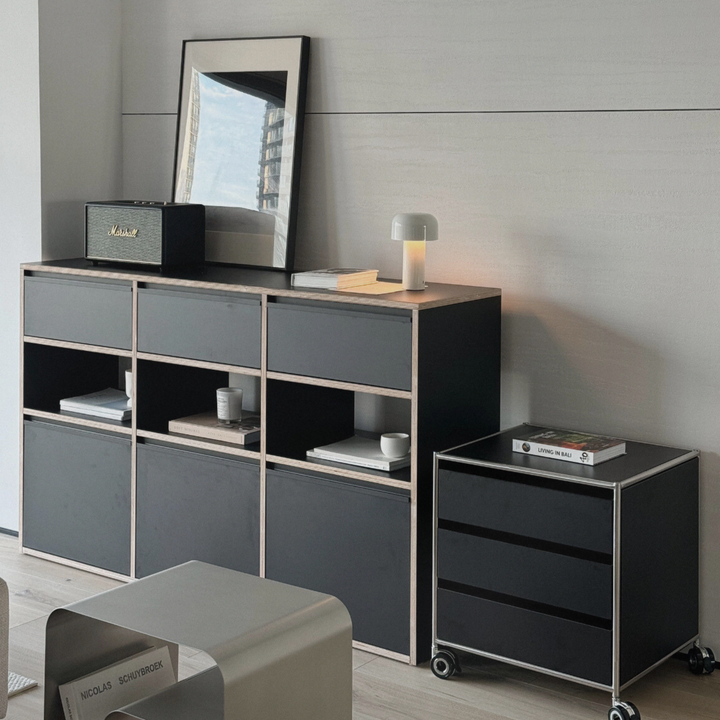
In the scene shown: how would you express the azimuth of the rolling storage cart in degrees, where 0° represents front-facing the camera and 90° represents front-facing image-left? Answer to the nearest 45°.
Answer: approximately 45°

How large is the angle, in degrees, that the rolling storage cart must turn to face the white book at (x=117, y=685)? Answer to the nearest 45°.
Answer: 0° — it already faces it

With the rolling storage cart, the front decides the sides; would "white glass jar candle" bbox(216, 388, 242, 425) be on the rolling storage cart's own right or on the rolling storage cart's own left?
on the rolling storage cart's own right

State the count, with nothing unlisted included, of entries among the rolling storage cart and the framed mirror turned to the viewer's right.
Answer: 0

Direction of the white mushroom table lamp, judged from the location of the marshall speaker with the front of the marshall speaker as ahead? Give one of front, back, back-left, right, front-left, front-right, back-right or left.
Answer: left

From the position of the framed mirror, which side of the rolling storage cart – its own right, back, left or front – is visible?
right

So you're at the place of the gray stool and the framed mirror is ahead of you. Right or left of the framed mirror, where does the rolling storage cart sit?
right

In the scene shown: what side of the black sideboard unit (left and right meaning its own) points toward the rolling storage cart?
left

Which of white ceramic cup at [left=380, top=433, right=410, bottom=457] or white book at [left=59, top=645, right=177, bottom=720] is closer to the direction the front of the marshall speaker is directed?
the white book

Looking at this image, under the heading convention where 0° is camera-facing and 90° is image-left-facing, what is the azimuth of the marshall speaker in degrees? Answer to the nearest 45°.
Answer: approximately 45°

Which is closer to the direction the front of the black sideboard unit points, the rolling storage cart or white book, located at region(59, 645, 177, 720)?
the white book

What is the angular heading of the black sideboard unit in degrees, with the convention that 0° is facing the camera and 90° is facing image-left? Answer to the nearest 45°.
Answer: approximately 45°
